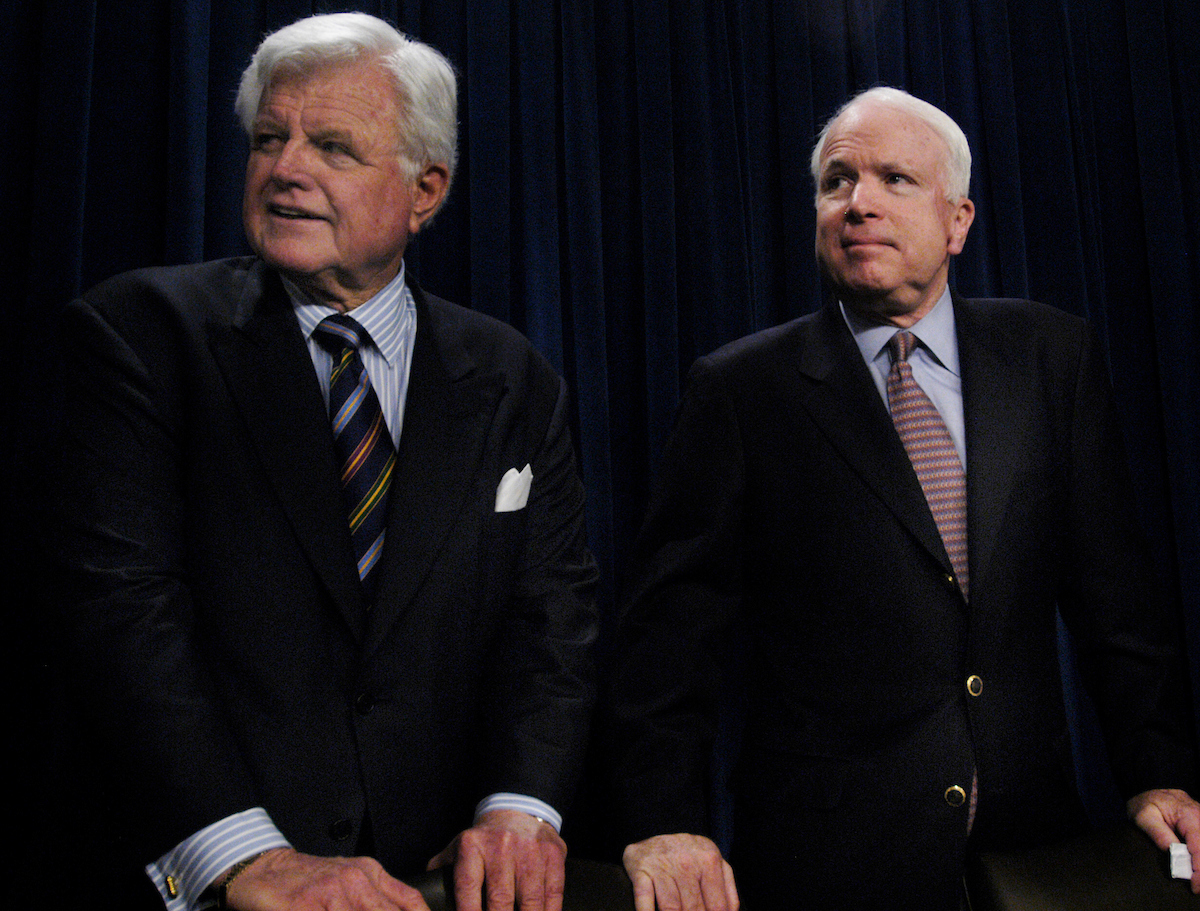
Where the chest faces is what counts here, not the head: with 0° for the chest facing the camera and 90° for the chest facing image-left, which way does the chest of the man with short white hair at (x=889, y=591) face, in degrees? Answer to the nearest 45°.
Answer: approximately 0°

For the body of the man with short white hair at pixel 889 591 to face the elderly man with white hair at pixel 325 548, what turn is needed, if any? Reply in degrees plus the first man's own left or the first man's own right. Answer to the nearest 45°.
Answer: approximately 45° to the first man's own right

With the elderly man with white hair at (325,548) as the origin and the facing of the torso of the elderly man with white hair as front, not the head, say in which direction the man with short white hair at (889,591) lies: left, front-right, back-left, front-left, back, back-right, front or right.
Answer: left

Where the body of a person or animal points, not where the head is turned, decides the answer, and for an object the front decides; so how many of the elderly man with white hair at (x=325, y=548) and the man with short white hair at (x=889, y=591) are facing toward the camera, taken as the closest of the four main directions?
2

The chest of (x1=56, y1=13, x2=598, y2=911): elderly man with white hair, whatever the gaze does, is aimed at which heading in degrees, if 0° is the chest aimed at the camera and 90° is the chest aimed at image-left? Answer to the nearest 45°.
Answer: approximately 0°

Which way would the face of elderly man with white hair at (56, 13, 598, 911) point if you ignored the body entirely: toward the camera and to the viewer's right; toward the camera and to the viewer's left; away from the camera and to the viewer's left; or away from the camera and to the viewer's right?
toward the camera and to the viewer's left
